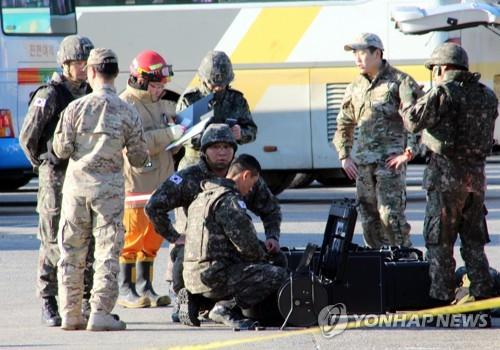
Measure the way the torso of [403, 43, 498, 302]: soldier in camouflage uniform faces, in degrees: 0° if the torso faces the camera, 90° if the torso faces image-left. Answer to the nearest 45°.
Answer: approximately 135°

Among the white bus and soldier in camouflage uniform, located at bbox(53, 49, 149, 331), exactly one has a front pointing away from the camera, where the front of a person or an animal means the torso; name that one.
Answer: the soldier in camouflage uniform

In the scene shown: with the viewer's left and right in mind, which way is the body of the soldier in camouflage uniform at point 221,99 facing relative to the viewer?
facing the viewer

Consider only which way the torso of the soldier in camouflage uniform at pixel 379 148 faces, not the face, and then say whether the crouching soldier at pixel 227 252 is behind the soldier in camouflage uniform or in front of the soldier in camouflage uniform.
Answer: in front

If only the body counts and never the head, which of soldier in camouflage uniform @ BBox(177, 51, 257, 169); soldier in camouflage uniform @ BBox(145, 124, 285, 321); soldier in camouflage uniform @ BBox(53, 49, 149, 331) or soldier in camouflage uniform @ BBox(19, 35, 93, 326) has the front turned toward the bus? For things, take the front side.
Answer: soldier in camouflage uniform @ BBox(53, 49, 149, 331)

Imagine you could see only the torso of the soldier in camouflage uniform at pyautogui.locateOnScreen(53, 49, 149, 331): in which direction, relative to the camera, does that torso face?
away from the camera

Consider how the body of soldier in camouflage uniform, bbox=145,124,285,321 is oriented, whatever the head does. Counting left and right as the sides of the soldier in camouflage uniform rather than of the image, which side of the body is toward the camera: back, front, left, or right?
front

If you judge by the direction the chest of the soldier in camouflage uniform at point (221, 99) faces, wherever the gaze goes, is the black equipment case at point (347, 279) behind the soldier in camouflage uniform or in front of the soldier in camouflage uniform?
in front

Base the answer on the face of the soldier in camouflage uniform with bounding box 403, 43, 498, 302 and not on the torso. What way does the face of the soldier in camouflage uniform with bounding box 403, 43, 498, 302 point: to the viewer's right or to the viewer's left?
to the viewer's left

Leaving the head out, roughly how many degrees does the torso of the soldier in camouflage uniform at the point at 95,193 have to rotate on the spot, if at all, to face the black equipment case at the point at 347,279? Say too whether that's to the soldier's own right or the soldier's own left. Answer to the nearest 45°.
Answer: approximately 90° to the soldier's own right

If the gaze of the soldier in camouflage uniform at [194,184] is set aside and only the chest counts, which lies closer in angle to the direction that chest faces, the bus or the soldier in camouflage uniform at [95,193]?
the soldier in camouflage uniform

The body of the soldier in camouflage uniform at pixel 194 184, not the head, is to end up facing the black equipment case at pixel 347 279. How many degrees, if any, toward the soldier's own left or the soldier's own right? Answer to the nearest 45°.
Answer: approximately 90° to the soldier's own left

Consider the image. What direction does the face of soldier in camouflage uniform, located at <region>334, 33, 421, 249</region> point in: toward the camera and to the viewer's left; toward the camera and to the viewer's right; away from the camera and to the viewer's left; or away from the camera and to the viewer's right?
toward the camera and to the viewer's left
